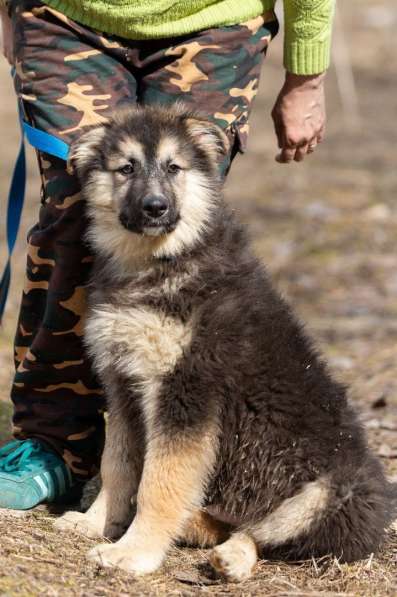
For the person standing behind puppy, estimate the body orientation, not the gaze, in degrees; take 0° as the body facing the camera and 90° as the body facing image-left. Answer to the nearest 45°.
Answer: approximately 0°

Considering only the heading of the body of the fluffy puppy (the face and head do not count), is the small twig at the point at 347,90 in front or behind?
behind

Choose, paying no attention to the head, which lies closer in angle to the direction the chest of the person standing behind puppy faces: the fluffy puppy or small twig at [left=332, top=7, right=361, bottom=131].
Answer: the fluffy puppy

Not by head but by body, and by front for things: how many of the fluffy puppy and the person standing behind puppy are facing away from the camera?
0

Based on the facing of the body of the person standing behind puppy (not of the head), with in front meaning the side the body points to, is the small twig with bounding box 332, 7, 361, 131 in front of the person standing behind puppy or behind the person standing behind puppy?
behind

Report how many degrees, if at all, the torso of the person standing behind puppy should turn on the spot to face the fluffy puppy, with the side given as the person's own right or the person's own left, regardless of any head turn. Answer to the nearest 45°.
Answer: approximately 45° to the person's own left

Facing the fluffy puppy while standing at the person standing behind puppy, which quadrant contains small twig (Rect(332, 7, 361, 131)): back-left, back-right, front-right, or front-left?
back-left

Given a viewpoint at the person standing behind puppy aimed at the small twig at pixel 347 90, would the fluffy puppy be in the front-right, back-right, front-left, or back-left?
back-right

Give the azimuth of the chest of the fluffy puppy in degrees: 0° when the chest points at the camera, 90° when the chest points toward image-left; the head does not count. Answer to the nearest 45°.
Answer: approximately 45°
